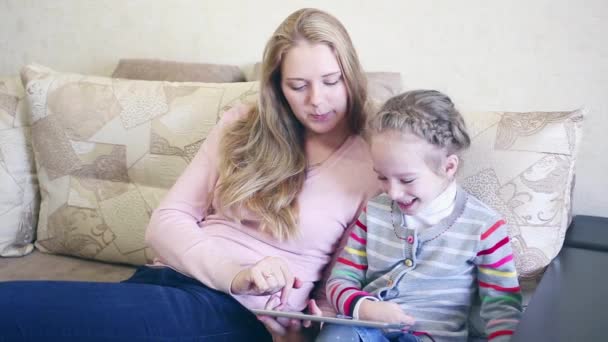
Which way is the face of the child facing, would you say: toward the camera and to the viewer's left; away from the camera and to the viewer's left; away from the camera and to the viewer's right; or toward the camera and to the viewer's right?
toward the camera and to the viewer's left

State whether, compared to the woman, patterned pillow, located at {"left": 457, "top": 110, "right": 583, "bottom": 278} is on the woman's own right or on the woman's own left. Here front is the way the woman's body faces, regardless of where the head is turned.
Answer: on the woman's own left

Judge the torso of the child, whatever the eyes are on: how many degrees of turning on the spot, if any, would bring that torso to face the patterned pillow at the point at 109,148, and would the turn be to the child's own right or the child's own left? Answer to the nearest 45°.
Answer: approximately 90° to the child's own right

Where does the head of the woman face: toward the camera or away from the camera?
toward the camera

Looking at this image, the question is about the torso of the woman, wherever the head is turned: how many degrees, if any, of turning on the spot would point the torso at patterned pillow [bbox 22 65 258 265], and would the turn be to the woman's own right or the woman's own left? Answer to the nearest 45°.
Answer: approximately 135° to the woman's own right

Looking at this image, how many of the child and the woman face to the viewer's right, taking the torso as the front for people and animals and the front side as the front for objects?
0

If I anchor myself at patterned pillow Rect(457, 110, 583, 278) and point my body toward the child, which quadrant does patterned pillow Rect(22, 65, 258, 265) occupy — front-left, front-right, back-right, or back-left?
front-right

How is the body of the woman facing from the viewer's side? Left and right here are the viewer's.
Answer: facing the viewer
